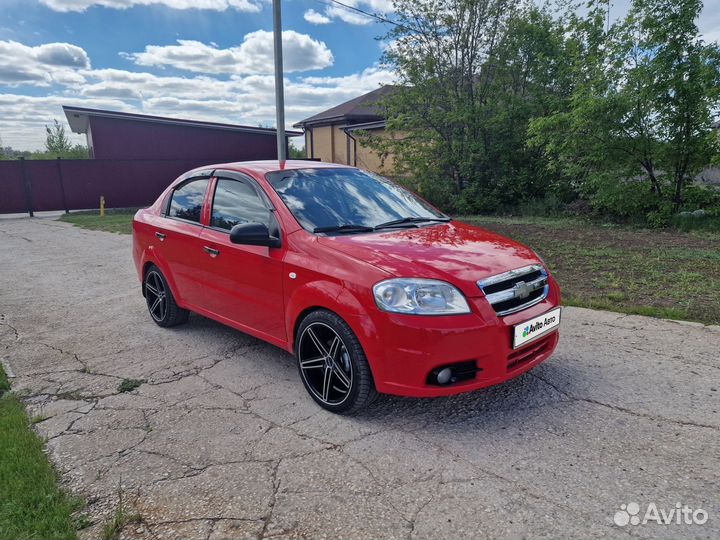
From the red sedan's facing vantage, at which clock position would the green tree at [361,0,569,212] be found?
The green tree is roughly at 8 o'clock from the red sedan.

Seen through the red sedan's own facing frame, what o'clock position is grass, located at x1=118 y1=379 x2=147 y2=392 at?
The grass is roughly at 5 o'clock from the red sedan.

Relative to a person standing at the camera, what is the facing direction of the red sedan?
facing the viewer and to the right of the viewer

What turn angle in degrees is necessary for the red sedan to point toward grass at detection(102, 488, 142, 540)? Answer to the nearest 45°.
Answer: approximately 90° to its right

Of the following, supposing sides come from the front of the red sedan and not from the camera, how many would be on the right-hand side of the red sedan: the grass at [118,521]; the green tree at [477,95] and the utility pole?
1

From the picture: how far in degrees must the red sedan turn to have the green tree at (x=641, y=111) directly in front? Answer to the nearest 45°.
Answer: approximately 90° to its left

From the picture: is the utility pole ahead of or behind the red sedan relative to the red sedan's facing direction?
behind

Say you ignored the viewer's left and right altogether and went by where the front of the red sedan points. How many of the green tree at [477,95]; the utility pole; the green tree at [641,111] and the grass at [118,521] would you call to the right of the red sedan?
1

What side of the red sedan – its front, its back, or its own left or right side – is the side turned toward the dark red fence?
back
